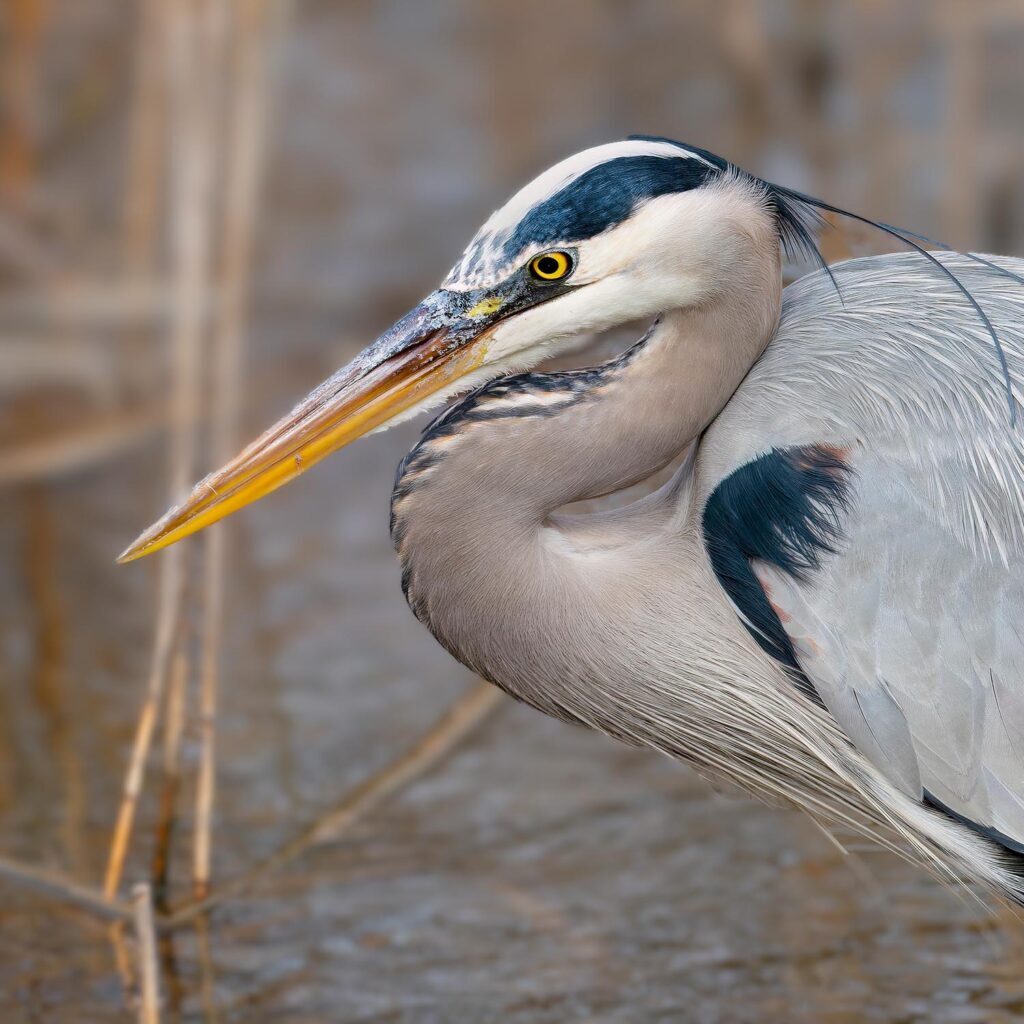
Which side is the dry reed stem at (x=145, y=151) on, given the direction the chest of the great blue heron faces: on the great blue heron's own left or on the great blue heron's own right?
on the great blue heron's own right

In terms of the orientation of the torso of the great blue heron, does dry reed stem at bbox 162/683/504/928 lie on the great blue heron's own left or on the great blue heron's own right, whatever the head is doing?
on the great blue heron's own right

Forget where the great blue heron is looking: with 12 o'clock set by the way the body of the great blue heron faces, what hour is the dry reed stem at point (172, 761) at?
The dry reed stem is roughly at 1 o'clock from the great blue heron.

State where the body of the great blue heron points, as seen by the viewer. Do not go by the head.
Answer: to the viewer's left

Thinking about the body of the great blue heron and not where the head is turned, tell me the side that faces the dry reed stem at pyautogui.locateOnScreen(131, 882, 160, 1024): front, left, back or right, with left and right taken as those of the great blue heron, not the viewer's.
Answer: front

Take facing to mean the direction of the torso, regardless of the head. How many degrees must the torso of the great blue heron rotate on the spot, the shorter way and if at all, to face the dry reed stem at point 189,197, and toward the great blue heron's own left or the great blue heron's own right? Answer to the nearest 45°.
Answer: approximately 45° to the great blue heron's own right
